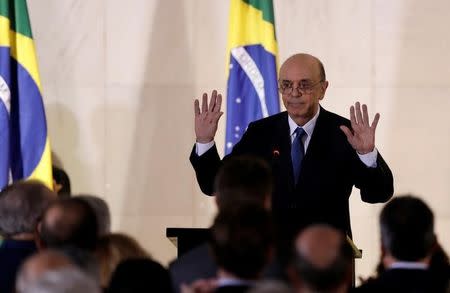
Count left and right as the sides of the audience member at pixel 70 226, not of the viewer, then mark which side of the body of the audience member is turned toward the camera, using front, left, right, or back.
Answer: back

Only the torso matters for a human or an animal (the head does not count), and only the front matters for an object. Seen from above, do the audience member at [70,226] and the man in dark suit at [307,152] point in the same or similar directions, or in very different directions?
very different directions

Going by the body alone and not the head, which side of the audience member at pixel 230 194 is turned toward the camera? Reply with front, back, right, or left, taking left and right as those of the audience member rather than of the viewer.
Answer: back

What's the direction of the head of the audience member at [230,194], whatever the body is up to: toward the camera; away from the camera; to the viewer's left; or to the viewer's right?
away from the camera

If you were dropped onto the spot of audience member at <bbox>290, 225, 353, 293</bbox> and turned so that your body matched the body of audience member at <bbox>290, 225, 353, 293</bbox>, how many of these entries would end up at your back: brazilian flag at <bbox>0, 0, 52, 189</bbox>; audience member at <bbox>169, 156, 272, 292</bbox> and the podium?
0

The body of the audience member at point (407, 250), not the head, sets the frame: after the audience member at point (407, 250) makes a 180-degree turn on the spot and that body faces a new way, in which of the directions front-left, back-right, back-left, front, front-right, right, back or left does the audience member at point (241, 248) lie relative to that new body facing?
front-right

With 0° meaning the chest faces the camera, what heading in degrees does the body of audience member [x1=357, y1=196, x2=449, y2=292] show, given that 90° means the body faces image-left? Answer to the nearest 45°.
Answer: approximately 180°

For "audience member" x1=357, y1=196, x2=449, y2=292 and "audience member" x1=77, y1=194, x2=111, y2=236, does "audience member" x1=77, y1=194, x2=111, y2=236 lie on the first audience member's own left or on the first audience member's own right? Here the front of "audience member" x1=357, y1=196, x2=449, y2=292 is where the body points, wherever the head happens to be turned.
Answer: on the first audience member's own left

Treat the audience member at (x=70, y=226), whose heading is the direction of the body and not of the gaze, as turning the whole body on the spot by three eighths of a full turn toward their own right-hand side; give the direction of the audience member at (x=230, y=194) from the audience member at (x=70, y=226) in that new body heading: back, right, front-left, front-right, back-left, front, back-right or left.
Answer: front-left

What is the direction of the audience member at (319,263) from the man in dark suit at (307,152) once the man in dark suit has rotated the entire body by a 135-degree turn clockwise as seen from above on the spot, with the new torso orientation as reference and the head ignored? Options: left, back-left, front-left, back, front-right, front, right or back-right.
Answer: back-left

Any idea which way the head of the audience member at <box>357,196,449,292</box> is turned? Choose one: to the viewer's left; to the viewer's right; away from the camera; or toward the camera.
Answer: away from the camera

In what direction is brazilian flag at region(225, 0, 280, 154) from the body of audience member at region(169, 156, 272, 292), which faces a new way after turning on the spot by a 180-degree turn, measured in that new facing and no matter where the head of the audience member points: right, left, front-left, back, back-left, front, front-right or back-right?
back

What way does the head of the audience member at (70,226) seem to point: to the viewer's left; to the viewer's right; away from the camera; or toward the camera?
away from the camera

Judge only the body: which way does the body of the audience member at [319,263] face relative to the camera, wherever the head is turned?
away from the camera

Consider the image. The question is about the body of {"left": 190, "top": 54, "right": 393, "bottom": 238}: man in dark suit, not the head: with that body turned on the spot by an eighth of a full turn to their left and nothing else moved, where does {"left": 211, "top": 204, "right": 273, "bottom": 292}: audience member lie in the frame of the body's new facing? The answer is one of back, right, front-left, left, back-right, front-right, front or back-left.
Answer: front-right

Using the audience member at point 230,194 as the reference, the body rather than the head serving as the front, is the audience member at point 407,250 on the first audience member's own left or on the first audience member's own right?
on the first audience member's own right

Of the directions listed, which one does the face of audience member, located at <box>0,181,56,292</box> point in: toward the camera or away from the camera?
away from the camera

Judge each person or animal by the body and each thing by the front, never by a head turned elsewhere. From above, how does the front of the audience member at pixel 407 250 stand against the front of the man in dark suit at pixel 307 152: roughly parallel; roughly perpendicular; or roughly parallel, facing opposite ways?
roughly parallel, facing opposite ways
